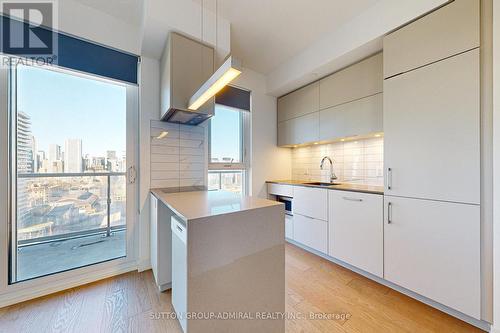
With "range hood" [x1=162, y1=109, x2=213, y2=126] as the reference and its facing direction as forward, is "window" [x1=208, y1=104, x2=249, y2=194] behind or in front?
behind

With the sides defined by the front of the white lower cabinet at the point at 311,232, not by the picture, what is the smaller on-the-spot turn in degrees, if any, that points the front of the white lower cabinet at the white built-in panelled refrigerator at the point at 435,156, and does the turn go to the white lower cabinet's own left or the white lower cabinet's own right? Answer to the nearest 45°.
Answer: approximately 90° to the white lower cabinet's own left

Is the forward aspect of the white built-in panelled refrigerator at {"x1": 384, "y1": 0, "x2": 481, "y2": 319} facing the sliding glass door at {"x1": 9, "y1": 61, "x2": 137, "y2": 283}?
yes

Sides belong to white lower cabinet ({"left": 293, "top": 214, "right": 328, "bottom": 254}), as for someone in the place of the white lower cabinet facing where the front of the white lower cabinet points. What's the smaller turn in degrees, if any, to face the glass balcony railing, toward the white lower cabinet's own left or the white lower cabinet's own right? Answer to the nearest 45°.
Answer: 0° — it already faces it

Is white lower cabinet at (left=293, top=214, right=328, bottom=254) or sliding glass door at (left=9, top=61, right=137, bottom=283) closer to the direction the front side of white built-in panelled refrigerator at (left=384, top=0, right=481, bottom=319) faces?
the sliding glass door
